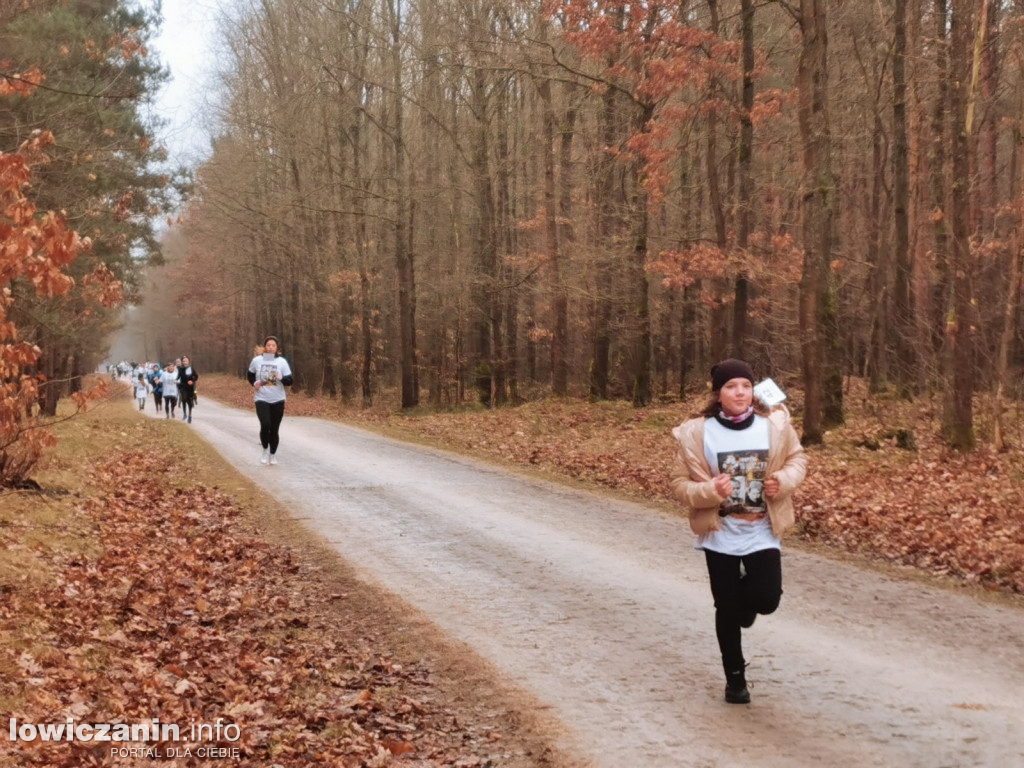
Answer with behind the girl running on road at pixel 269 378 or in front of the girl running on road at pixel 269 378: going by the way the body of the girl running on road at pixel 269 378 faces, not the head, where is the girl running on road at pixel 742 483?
in front

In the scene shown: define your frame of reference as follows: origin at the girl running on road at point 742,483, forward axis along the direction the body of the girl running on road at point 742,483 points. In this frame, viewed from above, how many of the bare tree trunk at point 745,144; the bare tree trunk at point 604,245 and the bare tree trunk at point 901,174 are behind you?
3

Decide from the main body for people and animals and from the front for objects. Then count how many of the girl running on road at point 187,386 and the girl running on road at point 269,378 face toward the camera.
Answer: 2

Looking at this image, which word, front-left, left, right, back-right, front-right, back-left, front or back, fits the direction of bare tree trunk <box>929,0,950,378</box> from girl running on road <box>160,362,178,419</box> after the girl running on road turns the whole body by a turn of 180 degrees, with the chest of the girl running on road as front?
back-right

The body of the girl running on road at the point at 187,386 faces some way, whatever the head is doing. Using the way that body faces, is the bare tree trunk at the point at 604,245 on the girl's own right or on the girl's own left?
on the girl's own left

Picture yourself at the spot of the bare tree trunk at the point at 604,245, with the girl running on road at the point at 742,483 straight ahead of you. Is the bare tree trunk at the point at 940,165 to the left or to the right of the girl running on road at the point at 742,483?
left

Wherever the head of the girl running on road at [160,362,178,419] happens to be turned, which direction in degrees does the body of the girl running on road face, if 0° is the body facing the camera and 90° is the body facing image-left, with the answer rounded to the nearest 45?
approximately 0°

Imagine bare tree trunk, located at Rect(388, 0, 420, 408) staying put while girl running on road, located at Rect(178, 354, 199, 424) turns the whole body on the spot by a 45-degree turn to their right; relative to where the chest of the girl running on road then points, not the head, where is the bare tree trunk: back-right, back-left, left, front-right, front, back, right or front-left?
back-left

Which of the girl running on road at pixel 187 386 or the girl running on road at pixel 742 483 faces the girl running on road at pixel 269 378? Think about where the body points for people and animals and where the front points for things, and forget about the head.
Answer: the girl running on road at pixel 187 386

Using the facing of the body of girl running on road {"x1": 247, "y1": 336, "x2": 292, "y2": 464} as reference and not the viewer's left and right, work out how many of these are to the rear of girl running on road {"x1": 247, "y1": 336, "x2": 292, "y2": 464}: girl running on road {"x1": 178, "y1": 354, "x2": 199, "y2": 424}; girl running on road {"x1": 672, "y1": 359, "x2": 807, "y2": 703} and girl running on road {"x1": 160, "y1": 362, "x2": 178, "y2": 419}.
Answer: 2

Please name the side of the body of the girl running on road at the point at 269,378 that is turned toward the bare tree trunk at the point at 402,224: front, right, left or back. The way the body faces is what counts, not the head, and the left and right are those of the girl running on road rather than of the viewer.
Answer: back

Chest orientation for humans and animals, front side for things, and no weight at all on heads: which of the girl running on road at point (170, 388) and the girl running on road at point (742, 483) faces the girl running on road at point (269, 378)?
the girl running on road at point (170, 388)

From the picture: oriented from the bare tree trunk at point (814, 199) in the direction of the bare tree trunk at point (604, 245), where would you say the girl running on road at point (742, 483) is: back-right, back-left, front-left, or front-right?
back-left

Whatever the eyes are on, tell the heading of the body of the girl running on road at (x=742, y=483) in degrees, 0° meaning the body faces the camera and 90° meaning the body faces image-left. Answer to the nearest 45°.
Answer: approximately 0°

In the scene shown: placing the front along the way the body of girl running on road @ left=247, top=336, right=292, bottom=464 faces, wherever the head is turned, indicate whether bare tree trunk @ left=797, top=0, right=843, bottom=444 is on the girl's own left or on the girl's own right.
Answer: on the girl's own left
